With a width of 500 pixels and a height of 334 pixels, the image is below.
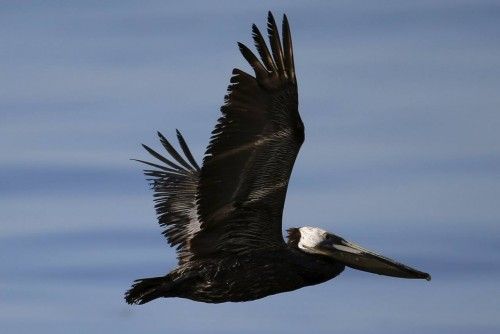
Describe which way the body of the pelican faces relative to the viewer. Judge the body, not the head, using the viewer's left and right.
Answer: facing to the right of the viewer
